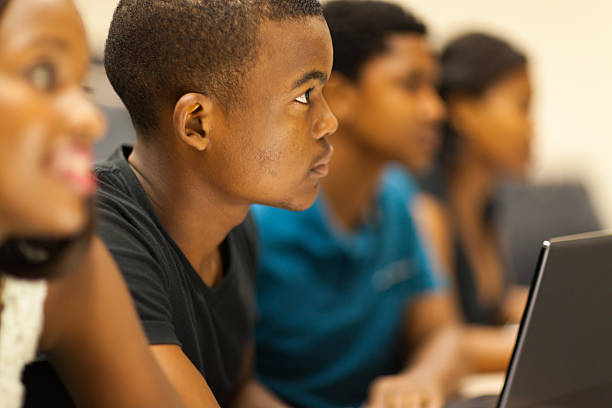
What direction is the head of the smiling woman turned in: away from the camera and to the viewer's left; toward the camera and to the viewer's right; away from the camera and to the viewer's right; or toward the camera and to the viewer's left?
toward the camera and to the viewer's right

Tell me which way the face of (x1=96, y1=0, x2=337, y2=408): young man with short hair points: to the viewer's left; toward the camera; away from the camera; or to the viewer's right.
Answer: to the viewer's right

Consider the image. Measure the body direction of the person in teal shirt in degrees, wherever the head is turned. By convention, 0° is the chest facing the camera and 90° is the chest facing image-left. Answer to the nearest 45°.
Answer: approximately 315°

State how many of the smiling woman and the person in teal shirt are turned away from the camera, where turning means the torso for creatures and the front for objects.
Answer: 0

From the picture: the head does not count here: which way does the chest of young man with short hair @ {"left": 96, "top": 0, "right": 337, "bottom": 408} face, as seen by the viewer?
to the viewer's right

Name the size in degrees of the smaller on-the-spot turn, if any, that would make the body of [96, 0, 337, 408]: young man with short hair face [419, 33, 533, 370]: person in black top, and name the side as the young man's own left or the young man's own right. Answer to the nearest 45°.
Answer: approximately 45° to the young man's own left

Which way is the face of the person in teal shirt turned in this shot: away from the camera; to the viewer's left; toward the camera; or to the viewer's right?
to the viewer's right

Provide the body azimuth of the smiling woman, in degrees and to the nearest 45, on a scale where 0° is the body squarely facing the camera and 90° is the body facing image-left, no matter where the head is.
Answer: approximately 315°
